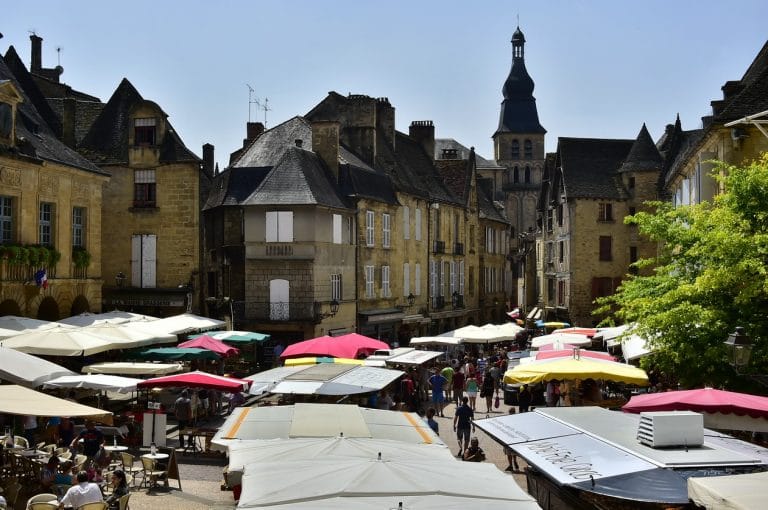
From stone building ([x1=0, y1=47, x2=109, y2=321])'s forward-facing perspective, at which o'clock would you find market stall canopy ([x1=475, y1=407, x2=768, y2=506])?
The market stall canopy is roughly at 1 o'clock from the stone building.

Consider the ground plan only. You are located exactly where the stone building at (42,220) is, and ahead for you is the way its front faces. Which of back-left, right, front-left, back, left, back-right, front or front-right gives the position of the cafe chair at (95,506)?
front-right

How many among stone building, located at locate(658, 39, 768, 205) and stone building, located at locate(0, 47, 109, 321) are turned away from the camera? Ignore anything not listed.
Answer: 0

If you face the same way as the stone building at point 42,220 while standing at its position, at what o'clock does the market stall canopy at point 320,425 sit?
The market stall canopy is roughly at 1 o'clock from the stone building.

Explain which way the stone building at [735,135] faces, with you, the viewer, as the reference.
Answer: facing the viewer and to the left of the viewer

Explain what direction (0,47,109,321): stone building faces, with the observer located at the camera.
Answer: facing the viewer and to the right of the viewer

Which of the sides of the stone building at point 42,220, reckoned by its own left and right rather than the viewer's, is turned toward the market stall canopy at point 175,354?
front

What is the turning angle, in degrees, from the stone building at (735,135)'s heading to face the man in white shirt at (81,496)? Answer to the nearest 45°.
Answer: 0° — it already faces them

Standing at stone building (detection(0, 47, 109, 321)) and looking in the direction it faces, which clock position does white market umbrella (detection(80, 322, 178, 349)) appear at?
The white market umbrella is roughly at 1 o'clock from the stone building.

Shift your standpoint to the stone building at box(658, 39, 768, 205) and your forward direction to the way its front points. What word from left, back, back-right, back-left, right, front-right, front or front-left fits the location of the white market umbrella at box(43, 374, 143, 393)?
front

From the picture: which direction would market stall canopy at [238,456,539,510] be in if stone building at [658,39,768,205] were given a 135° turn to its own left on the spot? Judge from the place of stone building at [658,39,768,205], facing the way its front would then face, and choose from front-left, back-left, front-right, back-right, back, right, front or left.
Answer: right

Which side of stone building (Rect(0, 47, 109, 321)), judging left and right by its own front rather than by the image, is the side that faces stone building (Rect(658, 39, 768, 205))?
front
